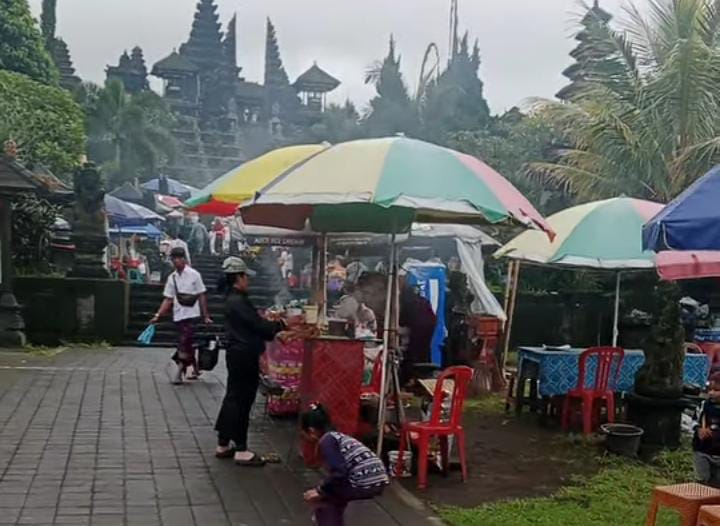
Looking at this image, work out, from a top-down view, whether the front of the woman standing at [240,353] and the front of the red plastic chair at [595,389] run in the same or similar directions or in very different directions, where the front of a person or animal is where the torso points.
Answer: very different directions

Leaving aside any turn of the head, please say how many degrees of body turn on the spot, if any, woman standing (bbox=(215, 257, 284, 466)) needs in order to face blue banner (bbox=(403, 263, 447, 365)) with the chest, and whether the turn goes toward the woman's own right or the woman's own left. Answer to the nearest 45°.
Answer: approximately 45° to the woman's own left

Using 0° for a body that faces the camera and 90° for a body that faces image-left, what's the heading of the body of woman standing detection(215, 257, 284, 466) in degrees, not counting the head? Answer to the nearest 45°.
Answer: approximately 270°

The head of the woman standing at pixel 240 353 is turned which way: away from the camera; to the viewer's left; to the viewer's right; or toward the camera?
to the viewer's right

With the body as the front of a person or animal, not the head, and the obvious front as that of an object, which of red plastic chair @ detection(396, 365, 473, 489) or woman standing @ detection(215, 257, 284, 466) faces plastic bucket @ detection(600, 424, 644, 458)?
the woman standing
